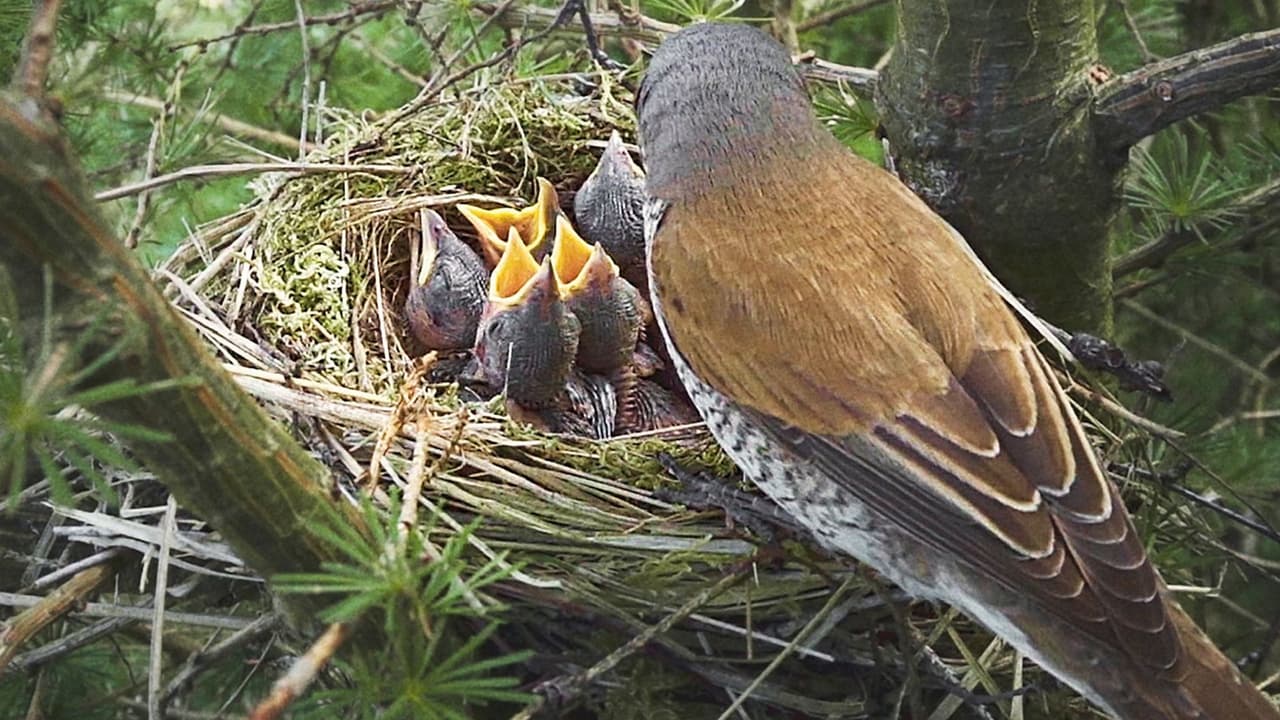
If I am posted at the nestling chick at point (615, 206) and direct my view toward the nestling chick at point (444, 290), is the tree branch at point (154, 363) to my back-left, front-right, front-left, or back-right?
front-left

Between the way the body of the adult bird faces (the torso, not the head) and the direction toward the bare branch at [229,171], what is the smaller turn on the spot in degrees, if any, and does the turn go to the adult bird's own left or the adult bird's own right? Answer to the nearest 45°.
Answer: approximately 45° to the adult bird's own left

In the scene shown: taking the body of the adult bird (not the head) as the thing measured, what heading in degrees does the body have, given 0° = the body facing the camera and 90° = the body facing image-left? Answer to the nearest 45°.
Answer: approximately 135°

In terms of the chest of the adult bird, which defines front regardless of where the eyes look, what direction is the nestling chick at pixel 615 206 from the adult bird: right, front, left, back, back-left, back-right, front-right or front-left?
front

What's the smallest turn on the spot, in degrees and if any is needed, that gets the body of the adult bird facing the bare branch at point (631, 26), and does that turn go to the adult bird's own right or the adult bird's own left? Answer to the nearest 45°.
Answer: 0° — it already faces it

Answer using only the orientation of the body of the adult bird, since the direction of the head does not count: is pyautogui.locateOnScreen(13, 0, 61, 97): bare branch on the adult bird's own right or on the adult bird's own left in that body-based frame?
on the adult bird's own left
